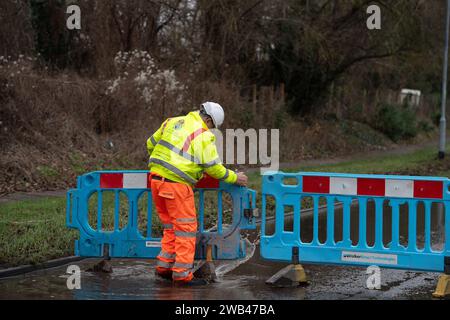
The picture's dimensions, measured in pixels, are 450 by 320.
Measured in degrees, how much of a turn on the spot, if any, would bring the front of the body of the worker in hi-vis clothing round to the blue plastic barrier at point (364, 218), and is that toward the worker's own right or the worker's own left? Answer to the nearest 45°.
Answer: approximately 45° to the worker's own right

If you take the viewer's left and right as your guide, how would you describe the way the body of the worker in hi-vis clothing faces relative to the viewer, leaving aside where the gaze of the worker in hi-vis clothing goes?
facing away from the viewer and to the right of the viewer
